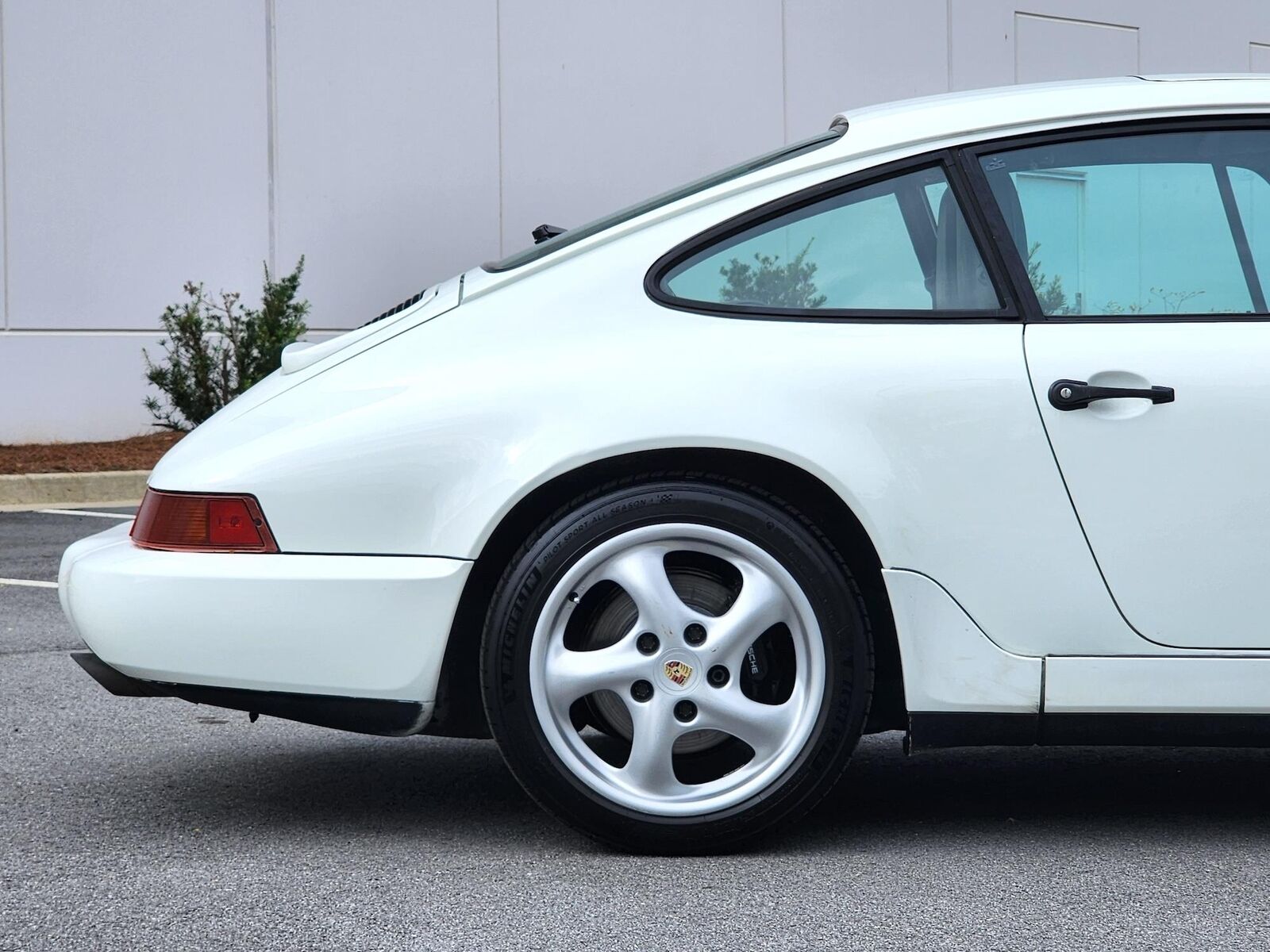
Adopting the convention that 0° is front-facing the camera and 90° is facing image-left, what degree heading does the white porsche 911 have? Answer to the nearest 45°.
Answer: approximately 270°

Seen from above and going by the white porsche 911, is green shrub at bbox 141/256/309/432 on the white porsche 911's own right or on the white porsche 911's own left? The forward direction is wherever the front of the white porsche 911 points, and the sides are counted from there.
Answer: on the white porsche 911's own left
